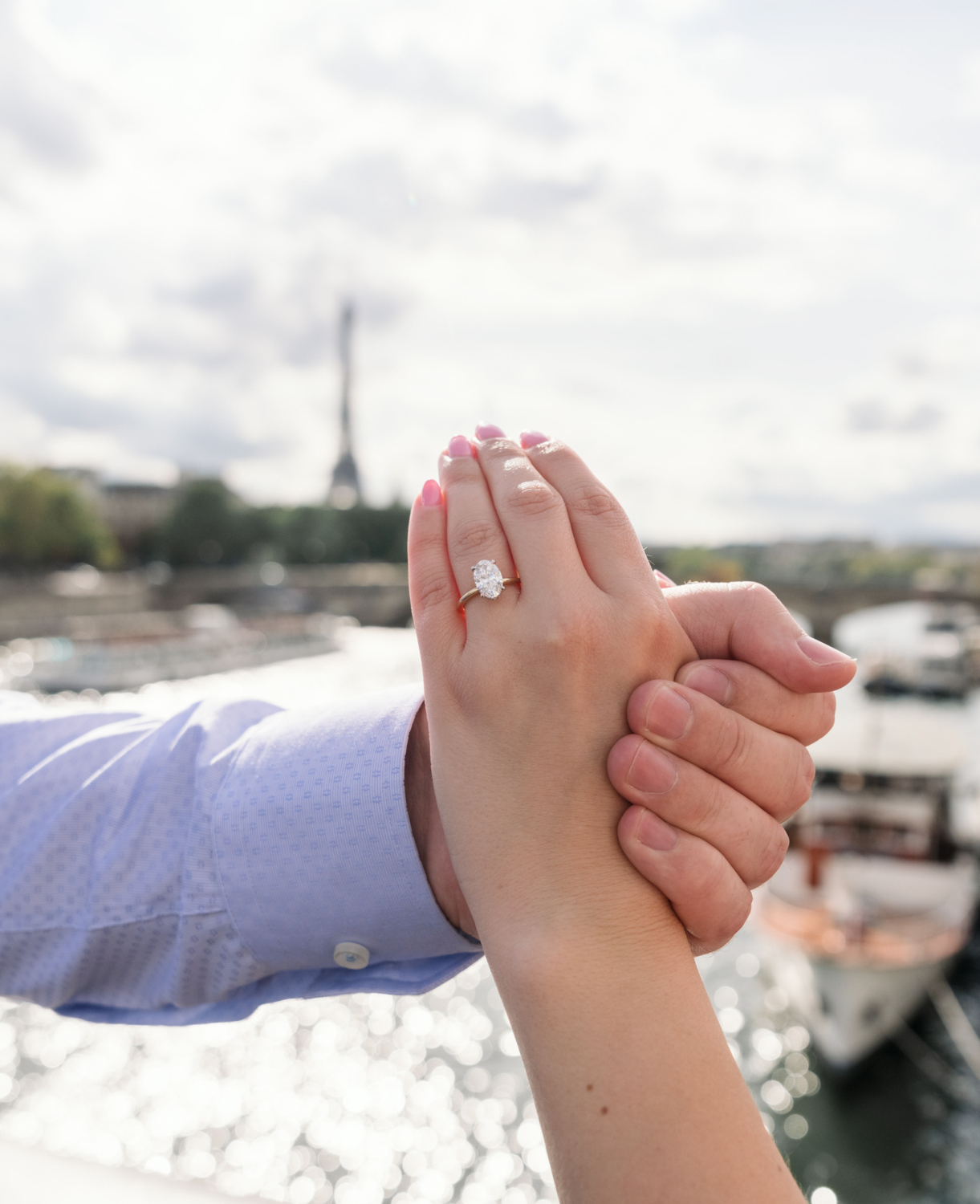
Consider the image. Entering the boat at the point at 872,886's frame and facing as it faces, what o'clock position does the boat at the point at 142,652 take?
the boat at the point at 142,652 is roughly at 4 o'clock from the boat at the point at 872,886.

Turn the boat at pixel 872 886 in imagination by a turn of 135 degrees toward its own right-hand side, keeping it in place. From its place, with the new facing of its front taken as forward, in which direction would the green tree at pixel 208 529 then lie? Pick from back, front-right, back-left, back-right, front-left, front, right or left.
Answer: front

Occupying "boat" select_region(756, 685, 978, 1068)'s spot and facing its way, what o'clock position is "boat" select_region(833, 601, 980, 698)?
"boat" select_region(833, 601, 980, 698) is roughly at 6 o'clock from "boat" select_region(756, 685, 978, 1068).

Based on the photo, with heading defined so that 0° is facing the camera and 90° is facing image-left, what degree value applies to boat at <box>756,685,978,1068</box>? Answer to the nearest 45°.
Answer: approximately 0°
